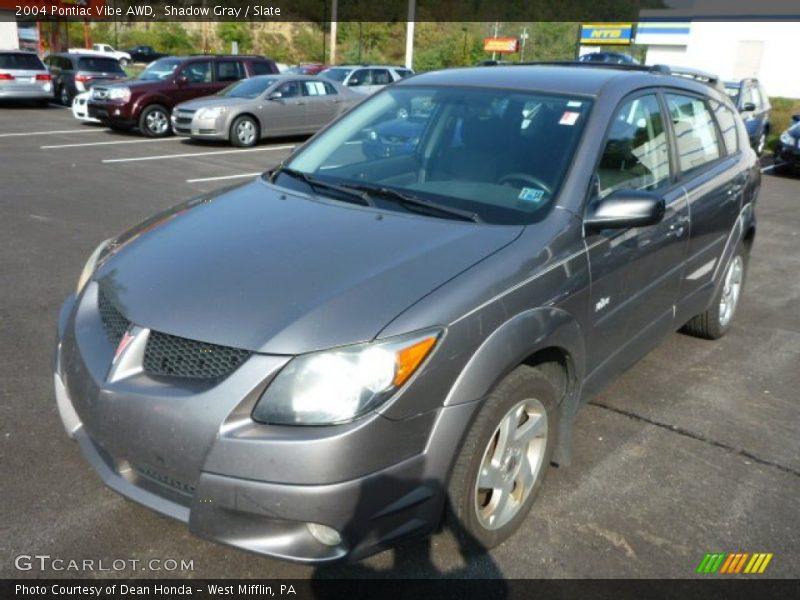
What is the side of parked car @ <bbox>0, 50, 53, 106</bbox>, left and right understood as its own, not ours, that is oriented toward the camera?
back

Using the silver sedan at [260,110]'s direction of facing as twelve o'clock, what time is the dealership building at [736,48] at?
The dealership building is roughly at 6 o'clock from the silver sedan.

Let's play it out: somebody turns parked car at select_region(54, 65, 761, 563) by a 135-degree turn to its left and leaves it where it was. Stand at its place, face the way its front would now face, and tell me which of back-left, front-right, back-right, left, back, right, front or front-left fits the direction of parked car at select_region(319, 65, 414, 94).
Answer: left

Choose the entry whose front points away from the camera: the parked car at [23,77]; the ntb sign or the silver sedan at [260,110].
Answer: the parked car

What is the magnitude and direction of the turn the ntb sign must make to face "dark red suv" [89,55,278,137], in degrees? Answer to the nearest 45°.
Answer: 0° — it already faces it

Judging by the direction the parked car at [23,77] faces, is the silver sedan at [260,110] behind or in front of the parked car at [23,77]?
behind

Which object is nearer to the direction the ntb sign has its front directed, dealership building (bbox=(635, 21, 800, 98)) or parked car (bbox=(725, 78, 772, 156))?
the parked car

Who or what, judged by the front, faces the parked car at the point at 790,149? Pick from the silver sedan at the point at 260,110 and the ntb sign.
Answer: the ntb sign

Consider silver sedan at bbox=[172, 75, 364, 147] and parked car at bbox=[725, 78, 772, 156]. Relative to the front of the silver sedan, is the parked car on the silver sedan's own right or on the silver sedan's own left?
on the silver sedan's own left

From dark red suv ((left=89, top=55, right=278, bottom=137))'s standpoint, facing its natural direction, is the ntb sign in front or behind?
behind

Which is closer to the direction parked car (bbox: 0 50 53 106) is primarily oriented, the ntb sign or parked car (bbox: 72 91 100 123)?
the ntb sign

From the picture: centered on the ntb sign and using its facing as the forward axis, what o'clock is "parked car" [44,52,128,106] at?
The parked car is roughly at 1 o'clock from the ntb sign.

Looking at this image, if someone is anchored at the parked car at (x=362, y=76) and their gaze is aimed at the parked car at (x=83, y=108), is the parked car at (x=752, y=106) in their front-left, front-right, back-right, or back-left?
back-left

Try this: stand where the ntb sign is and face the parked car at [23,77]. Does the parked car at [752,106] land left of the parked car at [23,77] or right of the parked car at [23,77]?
left
